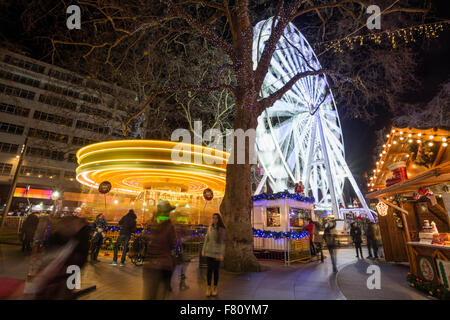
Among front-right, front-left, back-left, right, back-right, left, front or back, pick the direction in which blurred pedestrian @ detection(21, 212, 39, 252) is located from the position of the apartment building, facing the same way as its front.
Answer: front-right

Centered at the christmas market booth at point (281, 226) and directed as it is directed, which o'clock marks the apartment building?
The apartment building is roughly at 5 o'clock from the christmas market booth.

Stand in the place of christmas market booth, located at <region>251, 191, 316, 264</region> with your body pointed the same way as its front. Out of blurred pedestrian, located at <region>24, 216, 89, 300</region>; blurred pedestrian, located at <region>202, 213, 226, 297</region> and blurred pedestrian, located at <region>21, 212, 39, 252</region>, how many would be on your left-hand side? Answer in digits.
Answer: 0

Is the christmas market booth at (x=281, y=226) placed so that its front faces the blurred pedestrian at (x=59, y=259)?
no

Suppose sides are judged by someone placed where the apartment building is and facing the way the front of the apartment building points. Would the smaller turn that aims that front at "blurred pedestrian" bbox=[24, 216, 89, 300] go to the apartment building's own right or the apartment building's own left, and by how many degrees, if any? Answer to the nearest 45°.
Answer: approximately 45° to the apartment building's own right

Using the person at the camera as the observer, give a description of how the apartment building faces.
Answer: facing the viewer and to the right of the viewer

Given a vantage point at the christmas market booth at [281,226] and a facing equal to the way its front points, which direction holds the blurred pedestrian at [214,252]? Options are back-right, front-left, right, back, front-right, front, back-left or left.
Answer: front-right

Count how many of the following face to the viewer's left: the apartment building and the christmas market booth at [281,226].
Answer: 0
